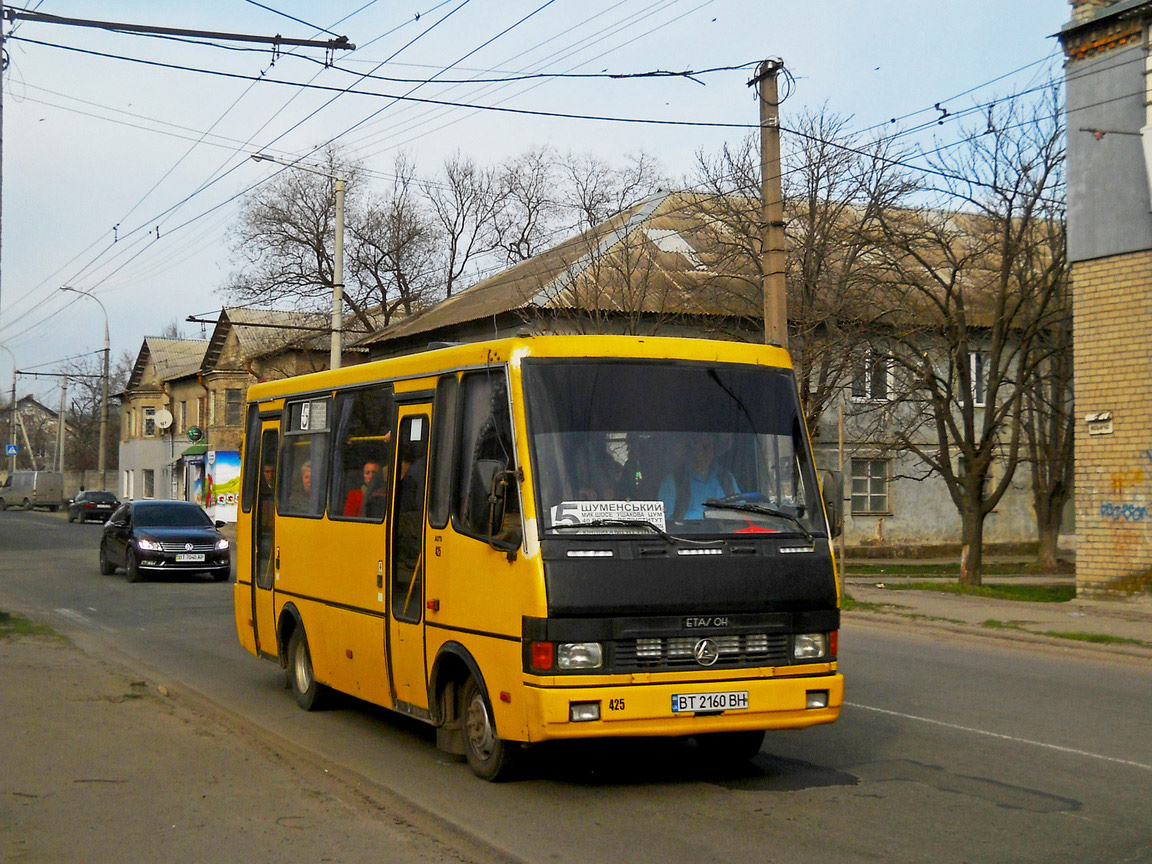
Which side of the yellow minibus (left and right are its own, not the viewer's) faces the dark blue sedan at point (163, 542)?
back

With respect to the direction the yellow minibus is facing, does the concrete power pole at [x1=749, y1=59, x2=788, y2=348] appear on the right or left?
on its left

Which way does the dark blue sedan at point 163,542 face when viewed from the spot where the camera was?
facing the viewer and to the right of the viewer

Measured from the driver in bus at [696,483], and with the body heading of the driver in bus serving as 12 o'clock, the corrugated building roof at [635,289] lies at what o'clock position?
The corrugated building roof is roughly at 6 o'clock from the driver in bus.

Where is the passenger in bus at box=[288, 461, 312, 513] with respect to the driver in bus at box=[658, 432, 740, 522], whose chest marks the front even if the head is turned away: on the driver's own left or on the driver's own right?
on the driver's own right

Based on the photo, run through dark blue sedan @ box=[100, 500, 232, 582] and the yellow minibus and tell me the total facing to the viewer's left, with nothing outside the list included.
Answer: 0

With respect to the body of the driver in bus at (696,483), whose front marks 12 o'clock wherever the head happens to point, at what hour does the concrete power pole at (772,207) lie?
The concrete power pole is roughly at 6 o'clock from the driver in bus.

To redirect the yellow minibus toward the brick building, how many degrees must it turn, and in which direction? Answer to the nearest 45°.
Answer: approximately 90° to its left

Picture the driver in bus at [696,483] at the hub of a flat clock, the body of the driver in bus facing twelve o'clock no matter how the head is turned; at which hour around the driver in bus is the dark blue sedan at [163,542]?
The dark blue sedan is roughly at 5 o'clock from the driver in bus.
